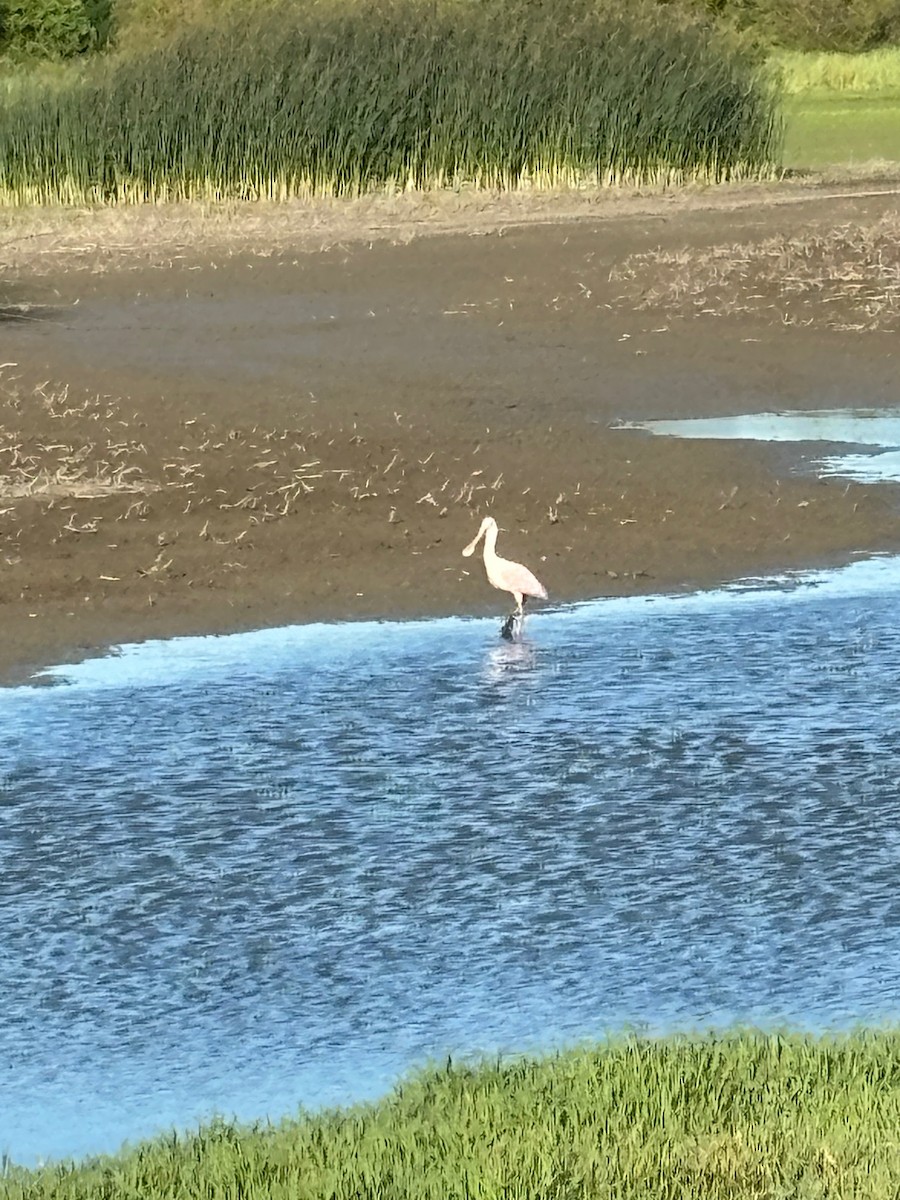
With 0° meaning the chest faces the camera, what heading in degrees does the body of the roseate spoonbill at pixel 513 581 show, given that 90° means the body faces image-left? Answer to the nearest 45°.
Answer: approximately 90°
